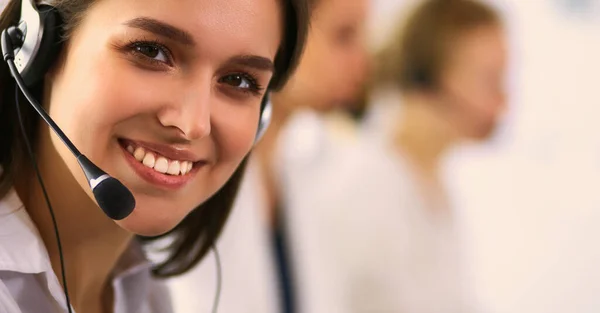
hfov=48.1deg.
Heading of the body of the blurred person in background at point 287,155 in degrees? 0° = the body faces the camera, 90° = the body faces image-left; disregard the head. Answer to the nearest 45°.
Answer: approximately 315°

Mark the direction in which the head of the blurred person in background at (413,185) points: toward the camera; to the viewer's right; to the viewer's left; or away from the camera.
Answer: to the viewer's right
